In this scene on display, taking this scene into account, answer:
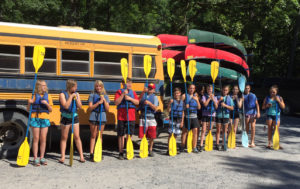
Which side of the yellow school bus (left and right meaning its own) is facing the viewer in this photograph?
left

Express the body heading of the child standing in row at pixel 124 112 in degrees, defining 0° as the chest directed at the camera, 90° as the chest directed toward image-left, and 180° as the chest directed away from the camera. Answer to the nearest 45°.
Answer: approximately 0°

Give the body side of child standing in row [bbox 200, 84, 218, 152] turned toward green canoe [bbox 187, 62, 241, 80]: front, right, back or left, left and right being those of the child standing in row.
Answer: back

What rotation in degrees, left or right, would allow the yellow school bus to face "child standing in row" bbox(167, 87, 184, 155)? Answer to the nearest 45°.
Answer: approximately 180°

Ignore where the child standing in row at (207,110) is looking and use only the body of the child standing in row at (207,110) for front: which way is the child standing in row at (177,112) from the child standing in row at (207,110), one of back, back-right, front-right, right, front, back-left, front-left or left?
front-right

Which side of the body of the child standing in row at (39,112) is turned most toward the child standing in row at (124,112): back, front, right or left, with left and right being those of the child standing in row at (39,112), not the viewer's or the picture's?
left
